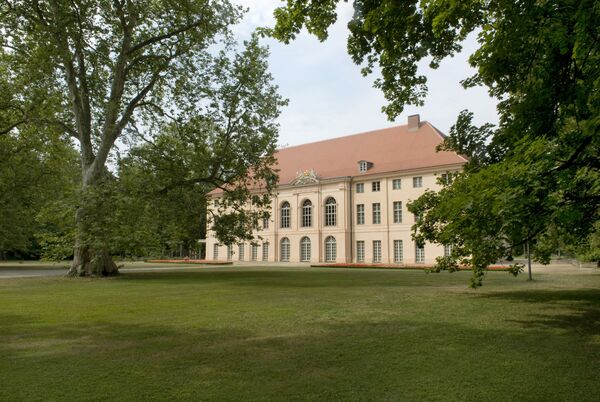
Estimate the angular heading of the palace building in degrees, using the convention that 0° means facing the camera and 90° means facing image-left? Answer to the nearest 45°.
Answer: approximately 45°

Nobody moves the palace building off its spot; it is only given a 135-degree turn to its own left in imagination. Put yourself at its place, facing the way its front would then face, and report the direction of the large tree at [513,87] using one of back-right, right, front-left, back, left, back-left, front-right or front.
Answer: right

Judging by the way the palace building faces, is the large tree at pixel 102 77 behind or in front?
in front
